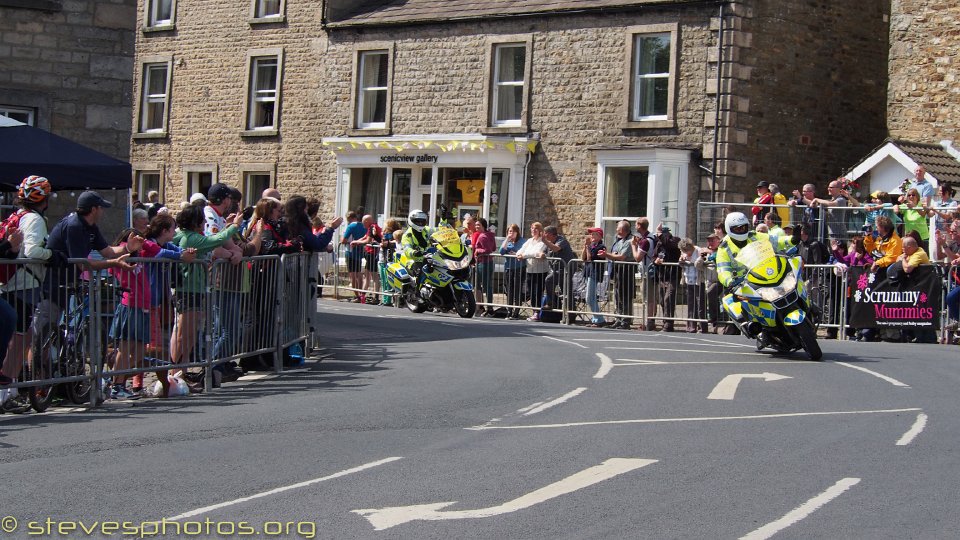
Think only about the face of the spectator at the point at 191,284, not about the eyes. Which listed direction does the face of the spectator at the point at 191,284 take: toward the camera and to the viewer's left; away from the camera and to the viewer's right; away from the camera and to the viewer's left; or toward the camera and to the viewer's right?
away from the camera and to the viewer's right

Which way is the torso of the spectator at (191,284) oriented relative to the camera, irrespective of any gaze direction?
to the viewer's right

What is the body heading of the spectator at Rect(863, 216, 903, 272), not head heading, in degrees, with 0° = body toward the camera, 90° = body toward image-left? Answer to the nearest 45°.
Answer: approximately 45°

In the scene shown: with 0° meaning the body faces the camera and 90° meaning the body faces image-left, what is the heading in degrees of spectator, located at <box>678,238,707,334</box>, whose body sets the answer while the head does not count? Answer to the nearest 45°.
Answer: approximately 45°

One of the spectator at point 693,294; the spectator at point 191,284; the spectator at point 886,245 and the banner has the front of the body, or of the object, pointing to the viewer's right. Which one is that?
the spectator at point 191,284

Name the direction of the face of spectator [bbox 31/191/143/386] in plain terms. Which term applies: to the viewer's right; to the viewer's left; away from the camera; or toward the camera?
to the viewer's right

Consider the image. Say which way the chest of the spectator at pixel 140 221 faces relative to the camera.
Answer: to the viewer's right
